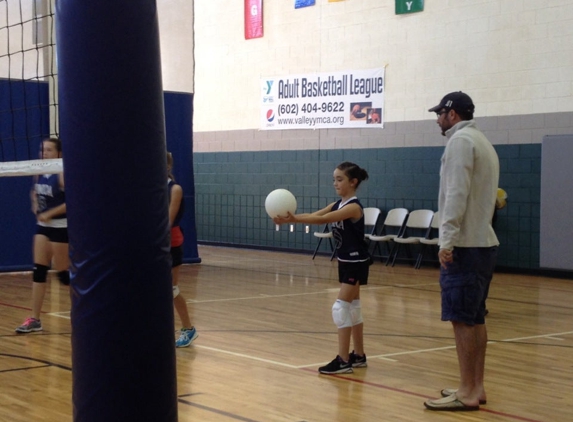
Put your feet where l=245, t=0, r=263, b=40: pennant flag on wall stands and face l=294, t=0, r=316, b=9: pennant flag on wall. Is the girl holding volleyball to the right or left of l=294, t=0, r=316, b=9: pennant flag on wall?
right

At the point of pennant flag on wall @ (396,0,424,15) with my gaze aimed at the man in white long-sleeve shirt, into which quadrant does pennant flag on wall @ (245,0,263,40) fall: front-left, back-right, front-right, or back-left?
back-right

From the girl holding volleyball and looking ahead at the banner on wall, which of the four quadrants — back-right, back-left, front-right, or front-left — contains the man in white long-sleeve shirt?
back-right

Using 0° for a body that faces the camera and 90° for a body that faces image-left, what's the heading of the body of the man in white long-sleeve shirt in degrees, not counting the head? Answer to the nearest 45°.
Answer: approximately 90°

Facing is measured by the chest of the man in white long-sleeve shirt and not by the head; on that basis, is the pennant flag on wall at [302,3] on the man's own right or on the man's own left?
on the man's own right

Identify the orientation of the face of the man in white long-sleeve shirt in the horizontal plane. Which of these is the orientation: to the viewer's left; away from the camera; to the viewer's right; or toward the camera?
to the viewer's left

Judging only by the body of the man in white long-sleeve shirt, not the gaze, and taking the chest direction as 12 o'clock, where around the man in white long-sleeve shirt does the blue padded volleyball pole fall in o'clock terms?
The blue padded volleyball pole is roughly at 10 o'clock from the man in white long-sleeve shirt.

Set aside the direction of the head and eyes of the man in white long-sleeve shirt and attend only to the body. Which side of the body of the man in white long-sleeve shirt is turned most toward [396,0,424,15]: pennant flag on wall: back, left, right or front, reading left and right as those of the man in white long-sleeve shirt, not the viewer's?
right
